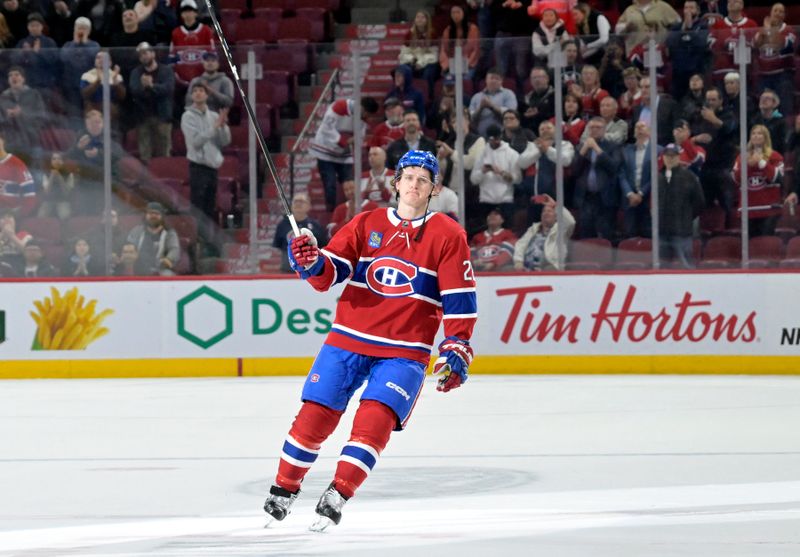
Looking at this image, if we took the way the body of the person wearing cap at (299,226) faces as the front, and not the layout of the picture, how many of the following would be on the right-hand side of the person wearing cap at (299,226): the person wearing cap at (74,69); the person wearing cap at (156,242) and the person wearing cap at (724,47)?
2

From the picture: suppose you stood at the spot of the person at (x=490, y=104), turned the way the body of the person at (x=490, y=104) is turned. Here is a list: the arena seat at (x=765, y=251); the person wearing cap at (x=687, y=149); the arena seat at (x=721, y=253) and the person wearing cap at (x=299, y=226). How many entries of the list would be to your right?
1

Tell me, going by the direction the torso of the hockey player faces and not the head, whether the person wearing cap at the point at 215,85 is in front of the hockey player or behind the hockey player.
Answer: behind

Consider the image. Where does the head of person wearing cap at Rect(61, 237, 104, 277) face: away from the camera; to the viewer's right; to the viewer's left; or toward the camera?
toward the camera

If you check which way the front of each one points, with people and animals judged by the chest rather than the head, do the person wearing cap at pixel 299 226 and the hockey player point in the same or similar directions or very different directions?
same or similar directions

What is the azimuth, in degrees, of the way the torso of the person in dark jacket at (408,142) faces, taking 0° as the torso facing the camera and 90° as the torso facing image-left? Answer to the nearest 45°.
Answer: approximately 0°

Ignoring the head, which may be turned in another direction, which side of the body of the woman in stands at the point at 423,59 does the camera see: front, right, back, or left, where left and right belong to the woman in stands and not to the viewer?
front

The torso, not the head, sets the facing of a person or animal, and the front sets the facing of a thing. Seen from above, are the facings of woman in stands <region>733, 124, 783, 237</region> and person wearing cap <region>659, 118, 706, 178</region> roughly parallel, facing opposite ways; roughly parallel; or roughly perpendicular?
roughly parallel

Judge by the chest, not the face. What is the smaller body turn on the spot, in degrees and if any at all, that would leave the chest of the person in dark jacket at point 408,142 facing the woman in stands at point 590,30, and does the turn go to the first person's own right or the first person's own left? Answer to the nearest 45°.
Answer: approximately 135° to the first person's own left

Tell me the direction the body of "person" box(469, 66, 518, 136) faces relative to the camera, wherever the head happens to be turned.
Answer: toward the camera

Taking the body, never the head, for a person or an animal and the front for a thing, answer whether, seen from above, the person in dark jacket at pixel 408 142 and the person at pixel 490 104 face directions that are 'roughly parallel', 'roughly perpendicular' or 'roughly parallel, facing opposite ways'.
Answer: roughly parallel

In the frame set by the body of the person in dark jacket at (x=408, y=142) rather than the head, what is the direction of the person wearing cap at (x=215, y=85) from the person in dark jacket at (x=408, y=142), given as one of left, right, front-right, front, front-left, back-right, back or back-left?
right

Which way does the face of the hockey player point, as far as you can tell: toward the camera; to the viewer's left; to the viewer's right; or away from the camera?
toward the camera

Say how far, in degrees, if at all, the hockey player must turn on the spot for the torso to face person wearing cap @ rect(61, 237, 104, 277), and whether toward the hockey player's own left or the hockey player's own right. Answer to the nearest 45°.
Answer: approximately 180°

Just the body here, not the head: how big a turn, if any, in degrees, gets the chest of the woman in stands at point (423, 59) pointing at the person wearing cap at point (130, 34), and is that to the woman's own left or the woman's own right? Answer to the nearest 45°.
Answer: approximately 135° to the woman's own right

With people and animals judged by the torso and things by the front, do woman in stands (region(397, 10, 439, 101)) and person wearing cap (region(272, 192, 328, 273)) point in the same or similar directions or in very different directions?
same or similar directions

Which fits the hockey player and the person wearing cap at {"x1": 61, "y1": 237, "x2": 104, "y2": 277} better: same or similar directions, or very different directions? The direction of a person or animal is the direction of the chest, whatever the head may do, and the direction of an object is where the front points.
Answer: same or similar directions

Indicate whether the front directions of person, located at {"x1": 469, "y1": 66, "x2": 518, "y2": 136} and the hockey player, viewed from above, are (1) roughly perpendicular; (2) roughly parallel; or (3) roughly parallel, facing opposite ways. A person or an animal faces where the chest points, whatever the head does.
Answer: roughly parallel
